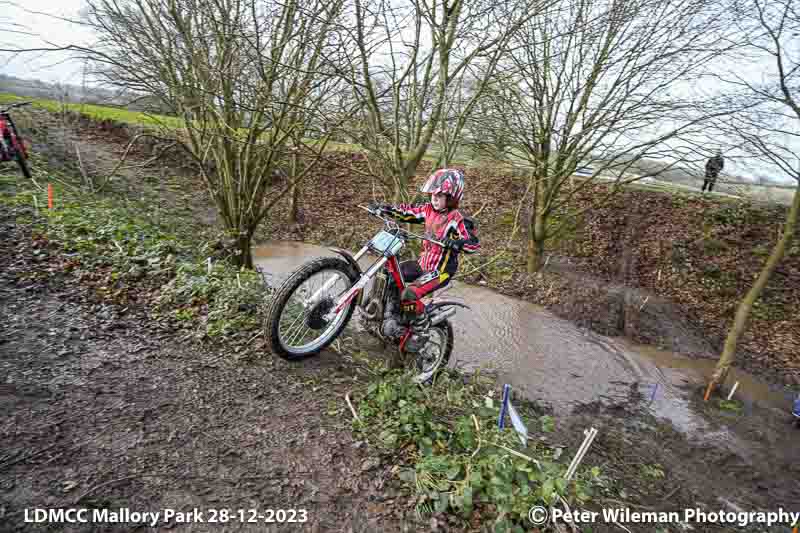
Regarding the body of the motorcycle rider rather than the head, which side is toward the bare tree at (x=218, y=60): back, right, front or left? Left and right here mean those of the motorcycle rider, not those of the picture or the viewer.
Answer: right

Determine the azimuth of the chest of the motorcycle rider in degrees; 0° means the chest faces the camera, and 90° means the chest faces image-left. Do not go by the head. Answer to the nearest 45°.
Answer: approximately 45°

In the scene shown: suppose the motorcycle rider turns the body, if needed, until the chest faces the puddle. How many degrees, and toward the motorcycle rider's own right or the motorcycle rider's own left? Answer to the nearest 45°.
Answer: approximately 180°

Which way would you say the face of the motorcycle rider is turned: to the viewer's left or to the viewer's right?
to the viewer's left

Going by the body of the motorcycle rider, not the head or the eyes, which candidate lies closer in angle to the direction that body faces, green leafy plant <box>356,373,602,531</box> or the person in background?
the green leafy plant

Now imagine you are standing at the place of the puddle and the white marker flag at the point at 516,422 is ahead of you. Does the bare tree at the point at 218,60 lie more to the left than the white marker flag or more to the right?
right

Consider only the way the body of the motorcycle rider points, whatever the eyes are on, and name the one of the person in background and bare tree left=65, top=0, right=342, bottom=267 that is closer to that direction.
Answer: the bare tree

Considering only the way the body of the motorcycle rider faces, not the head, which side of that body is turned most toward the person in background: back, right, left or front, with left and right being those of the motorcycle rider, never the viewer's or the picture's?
back

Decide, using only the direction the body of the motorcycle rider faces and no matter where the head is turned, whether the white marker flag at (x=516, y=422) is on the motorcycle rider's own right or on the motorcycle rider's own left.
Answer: on the motorcycle rider's own left
